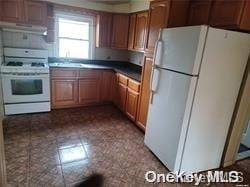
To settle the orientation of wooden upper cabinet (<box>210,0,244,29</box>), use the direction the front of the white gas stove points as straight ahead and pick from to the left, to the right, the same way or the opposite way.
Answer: to the right

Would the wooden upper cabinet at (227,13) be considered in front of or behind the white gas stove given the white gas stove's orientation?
in front

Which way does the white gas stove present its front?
toward the camera

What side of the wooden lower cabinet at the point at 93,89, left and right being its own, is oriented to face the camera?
front

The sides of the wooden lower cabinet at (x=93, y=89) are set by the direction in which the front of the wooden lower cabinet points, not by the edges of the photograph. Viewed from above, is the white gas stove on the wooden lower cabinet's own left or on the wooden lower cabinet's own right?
on the wooden lower cabinet's own right

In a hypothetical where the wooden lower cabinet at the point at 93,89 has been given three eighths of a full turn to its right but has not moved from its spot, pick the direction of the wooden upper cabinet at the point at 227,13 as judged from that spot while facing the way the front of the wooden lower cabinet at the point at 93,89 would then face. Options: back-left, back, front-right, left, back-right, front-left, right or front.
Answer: back

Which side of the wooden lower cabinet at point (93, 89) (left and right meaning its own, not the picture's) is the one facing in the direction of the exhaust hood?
right

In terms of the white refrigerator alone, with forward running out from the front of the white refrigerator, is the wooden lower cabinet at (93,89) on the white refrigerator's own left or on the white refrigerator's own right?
on the white refrigerator's own right

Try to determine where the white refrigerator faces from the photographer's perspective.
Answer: facing the viewer and to the left of the viewer

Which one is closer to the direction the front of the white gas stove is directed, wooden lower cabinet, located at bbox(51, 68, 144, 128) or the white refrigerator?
the white refrigerator

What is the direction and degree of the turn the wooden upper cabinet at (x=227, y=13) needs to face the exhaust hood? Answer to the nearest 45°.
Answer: approximately 45° to its right
